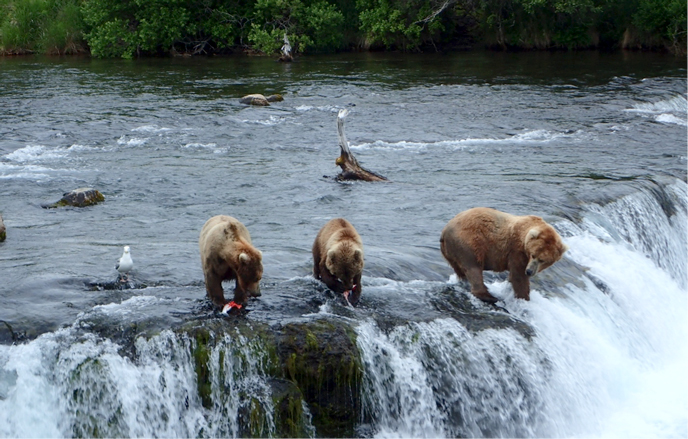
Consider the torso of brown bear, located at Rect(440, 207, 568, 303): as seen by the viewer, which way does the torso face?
to the viewer's right

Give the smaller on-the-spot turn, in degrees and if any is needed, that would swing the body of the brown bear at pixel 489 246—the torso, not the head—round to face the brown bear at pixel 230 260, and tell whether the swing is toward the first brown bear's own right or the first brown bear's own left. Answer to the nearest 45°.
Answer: approximately 135° to the first brown bear's own right

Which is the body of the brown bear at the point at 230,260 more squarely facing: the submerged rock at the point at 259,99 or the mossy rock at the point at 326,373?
the mossy rock

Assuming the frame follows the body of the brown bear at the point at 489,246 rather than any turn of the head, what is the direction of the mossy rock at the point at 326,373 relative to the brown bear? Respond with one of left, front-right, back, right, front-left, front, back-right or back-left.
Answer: back-right

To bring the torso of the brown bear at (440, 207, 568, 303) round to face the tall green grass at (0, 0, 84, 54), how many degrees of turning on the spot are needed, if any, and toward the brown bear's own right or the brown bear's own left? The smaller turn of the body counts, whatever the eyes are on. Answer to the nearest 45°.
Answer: approximately 135° to the brown bear's own left

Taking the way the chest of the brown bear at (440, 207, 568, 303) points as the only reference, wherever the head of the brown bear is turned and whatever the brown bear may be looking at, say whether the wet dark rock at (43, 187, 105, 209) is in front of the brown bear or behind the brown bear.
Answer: behind

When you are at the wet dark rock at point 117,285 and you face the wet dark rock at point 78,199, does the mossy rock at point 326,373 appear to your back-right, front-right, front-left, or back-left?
back-right

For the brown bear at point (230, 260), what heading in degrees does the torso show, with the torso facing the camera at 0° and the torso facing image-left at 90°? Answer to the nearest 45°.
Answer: approximately 315°

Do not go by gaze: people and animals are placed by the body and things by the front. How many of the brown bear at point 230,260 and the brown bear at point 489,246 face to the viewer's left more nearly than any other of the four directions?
0

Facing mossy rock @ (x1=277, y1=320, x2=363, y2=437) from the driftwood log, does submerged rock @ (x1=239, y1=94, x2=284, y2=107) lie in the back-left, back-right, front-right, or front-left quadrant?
back-right

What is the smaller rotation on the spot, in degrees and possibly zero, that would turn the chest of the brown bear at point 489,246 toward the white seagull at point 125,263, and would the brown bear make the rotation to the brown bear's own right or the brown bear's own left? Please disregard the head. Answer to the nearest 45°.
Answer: approximately 180°

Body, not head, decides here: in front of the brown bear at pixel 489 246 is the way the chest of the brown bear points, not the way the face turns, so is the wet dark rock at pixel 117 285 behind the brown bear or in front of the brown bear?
behind
